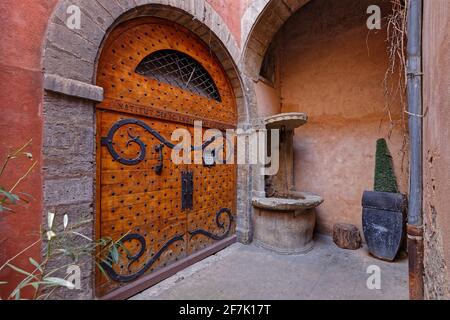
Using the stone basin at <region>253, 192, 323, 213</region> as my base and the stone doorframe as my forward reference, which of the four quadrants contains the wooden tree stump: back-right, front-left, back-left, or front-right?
back-left

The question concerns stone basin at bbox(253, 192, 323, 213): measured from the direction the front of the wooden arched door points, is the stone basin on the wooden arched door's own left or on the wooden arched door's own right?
on the wooden arched door's own left

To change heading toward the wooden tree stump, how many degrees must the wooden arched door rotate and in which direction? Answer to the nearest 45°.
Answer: approximately 45° to its left

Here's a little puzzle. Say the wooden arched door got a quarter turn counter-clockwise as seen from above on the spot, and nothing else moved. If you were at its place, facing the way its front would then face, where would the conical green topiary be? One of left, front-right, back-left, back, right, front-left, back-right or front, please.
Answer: front-right

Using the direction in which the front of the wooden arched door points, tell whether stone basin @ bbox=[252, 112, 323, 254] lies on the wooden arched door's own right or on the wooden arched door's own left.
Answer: on the wooden arched door's own left

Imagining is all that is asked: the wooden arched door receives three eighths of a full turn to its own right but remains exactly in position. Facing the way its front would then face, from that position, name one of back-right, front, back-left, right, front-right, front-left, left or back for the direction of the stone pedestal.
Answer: back

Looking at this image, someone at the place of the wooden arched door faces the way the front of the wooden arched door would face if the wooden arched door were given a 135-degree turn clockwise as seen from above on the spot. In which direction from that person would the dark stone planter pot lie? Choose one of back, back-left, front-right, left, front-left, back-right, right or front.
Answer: back

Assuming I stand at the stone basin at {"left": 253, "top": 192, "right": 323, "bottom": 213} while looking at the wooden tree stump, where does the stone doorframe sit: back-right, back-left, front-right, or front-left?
back-right
